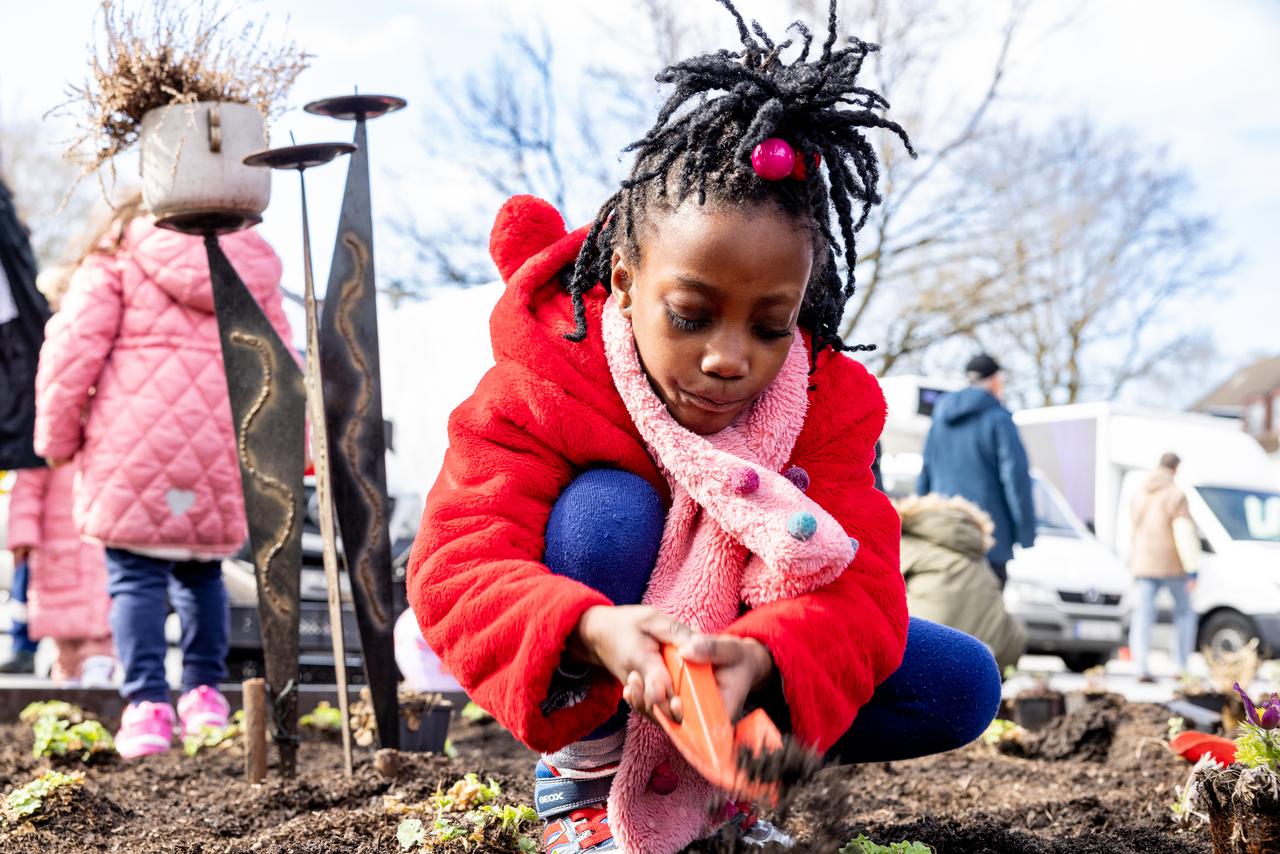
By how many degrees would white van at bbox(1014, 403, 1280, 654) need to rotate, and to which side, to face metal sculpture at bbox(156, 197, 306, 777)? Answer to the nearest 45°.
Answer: approximately 45° to its right

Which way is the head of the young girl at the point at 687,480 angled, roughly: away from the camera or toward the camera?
toward the camera

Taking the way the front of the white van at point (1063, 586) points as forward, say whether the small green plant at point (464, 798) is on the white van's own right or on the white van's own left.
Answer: on the white van's own right

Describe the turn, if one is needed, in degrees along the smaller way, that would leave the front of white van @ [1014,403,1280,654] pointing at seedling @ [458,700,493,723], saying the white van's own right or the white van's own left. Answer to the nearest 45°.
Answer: approximately 45° to the white van's own right

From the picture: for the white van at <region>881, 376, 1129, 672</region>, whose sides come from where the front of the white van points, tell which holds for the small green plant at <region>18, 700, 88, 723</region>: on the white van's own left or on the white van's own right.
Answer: on the white van's own right

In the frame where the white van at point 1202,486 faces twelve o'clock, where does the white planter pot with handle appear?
The white planter pot with handle is roughly at 2 o'clock from the white van.

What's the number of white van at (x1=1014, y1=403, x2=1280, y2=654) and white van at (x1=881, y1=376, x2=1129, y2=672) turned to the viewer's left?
0

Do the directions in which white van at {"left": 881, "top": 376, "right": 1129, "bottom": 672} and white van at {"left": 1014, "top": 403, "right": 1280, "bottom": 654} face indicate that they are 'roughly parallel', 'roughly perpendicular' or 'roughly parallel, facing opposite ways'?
roughly parallel

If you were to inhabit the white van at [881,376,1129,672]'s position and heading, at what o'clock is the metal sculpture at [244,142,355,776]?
The metal sculpture is roughly at 2 o'clock from the white van.

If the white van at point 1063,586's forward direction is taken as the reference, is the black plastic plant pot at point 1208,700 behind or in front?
in front

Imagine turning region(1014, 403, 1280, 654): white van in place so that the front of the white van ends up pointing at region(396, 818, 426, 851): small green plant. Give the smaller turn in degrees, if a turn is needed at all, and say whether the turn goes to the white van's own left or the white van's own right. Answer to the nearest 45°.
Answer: approximately 45° to the white van's own right

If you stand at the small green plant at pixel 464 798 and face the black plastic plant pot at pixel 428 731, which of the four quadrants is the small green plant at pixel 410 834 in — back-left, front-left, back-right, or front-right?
back-left

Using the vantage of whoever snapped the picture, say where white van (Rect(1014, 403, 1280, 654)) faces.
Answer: facing the viewer and to the right of the viewer

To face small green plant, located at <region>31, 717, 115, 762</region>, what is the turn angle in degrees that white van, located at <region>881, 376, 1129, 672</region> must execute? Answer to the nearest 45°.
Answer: approximately 45° to its right
